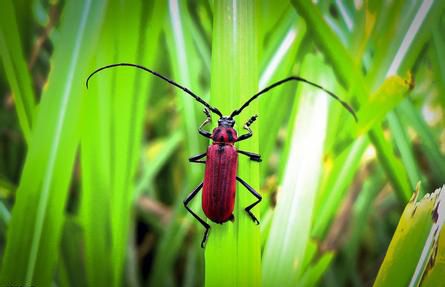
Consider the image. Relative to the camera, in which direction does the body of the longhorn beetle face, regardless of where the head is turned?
away from the camera
